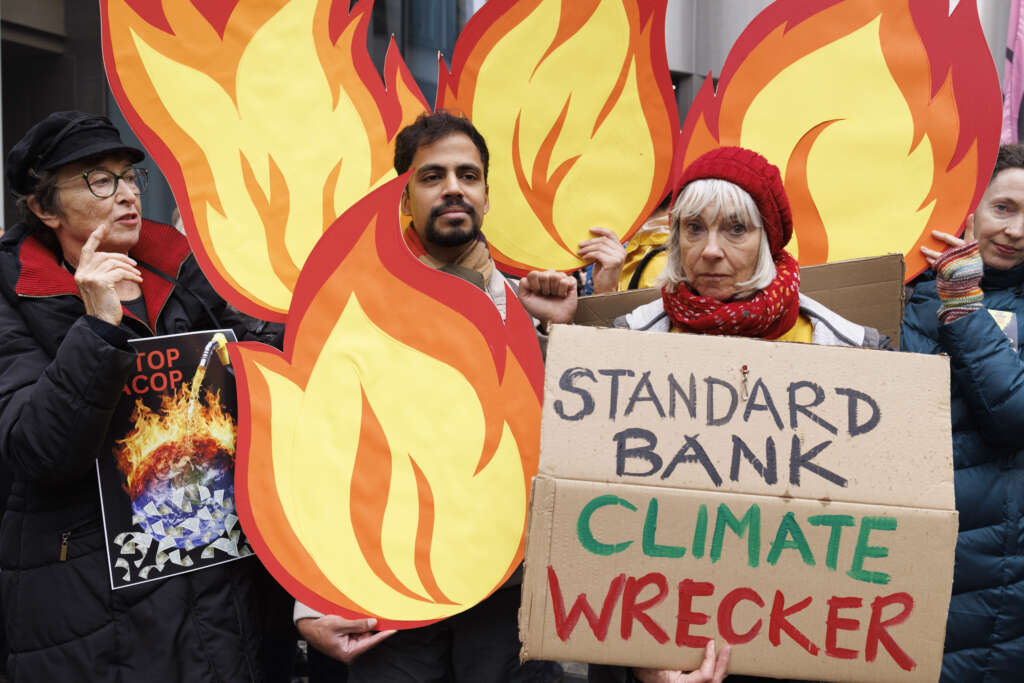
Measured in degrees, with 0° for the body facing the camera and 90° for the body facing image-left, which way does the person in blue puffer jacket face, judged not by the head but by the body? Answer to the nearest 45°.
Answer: approximately 0°

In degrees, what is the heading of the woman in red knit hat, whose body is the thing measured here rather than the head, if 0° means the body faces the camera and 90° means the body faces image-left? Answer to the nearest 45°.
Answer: approximately 0°

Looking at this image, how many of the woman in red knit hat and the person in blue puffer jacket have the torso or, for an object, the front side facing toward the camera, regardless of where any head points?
2

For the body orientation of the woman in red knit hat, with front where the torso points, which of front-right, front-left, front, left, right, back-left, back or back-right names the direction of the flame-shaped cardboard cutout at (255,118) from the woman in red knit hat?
right

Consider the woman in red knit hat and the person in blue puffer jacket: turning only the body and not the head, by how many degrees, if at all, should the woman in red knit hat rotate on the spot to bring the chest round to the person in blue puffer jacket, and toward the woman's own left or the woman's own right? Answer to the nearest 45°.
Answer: approximately 135° to the woman's own left

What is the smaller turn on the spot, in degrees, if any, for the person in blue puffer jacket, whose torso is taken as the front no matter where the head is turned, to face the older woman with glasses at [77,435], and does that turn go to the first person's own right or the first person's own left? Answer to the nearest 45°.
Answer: approximately 45° to the first person's own right
